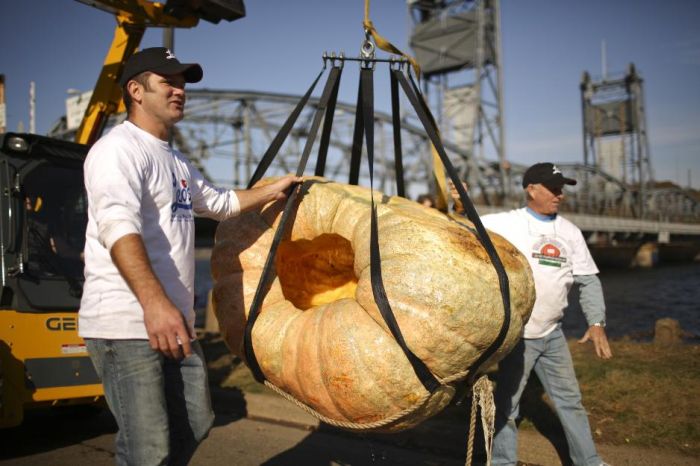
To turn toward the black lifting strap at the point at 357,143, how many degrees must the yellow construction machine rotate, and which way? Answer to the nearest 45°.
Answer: approximately 45° to its right

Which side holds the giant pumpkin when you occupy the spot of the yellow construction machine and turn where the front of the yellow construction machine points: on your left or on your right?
on your right

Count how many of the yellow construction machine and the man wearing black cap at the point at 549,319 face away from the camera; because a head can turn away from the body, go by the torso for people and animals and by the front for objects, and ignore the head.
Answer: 0

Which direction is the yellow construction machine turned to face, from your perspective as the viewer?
facing to the right of the viewer

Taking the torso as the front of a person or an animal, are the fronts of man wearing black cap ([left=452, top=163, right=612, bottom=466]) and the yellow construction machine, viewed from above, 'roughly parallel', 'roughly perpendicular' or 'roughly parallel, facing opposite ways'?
roughly perpendicular

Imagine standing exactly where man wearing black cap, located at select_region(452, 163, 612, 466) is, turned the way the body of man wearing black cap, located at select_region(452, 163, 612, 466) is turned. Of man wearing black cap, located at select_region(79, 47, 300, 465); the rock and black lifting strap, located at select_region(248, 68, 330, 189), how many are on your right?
2

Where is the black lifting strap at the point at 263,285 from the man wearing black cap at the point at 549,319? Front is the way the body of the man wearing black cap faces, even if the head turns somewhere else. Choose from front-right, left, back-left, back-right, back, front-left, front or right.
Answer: right

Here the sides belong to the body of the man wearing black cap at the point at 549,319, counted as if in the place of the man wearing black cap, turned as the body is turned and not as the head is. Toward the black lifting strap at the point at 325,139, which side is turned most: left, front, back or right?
right

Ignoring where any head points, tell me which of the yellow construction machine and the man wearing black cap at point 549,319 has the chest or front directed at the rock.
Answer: the yellow construction machine

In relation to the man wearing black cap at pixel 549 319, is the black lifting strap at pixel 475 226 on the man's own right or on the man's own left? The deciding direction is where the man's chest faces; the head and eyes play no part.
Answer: on the man's own right
